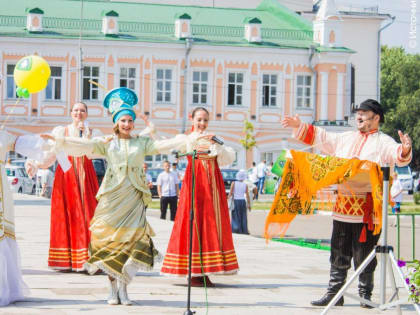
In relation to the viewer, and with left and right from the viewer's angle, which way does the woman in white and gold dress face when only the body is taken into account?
facing the viewer

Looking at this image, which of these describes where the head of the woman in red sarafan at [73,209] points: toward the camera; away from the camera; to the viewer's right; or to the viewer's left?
toward the camera

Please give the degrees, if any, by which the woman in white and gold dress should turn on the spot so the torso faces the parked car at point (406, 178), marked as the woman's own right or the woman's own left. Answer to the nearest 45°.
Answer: approximately 135° to the woman's own left

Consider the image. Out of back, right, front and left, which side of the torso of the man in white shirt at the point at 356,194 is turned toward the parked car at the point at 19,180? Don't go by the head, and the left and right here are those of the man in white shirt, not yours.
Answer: right

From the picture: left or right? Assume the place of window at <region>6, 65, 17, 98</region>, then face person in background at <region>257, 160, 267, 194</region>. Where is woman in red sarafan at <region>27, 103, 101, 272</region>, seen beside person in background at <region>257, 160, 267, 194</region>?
right

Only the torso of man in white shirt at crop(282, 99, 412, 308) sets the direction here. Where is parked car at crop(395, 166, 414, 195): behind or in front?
behind

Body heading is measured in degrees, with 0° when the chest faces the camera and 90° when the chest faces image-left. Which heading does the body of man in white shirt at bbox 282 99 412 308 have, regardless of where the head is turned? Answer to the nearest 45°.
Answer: approximately 45°

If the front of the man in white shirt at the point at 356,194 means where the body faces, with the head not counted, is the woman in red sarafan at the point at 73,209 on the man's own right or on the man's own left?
on the man's own right
